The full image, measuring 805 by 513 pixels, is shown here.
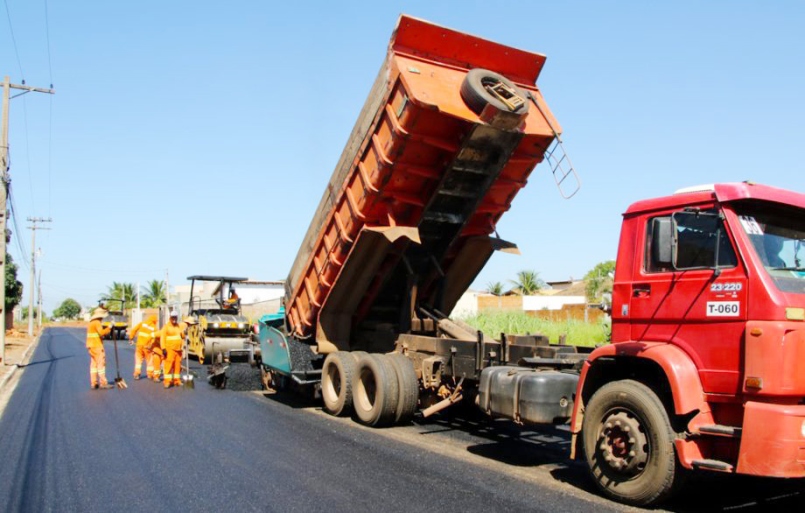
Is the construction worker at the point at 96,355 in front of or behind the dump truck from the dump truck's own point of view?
behind

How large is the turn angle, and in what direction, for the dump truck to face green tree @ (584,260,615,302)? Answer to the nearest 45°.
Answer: approximately 135° to its left

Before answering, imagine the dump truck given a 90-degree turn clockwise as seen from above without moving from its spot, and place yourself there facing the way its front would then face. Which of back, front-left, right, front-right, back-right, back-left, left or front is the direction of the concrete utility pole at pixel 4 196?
right

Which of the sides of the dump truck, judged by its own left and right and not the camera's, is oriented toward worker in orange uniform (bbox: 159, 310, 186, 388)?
back

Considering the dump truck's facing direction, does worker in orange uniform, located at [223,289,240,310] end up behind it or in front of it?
behind

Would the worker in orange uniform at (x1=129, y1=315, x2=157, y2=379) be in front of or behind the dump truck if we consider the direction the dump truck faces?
behind

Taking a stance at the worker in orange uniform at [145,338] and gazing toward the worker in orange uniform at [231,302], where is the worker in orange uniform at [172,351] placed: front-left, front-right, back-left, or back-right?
back-right

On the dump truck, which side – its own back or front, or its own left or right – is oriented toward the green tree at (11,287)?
back

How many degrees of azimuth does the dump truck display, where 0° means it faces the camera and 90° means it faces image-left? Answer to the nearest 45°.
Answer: approximately 315°
